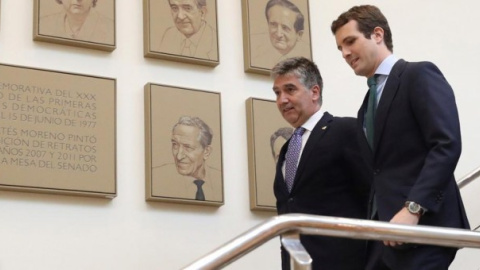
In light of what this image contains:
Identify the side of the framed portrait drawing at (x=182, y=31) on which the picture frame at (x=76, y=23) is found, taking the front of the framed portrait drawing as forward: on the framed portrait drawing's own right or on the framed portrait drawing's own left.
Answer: on the framed portrait drawing's own right

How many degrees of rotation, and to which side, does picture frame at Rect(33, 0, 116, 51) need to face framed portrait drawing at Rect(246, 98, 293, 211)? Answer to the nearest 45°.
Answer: approximately 45° to its left

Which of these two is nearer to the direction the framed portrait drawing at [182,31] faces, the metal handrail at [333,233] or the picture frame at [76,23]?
the metal handrail

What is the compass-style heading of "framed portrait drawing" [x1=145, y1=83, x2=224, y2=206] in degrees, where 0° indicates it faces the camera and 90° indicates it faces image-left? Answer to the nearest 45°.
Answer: approximately 315°

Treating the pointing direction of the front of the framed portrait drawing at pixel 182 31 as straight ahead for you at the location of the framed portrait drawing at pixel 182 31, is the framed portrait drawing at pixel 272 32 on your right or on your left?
on your left
